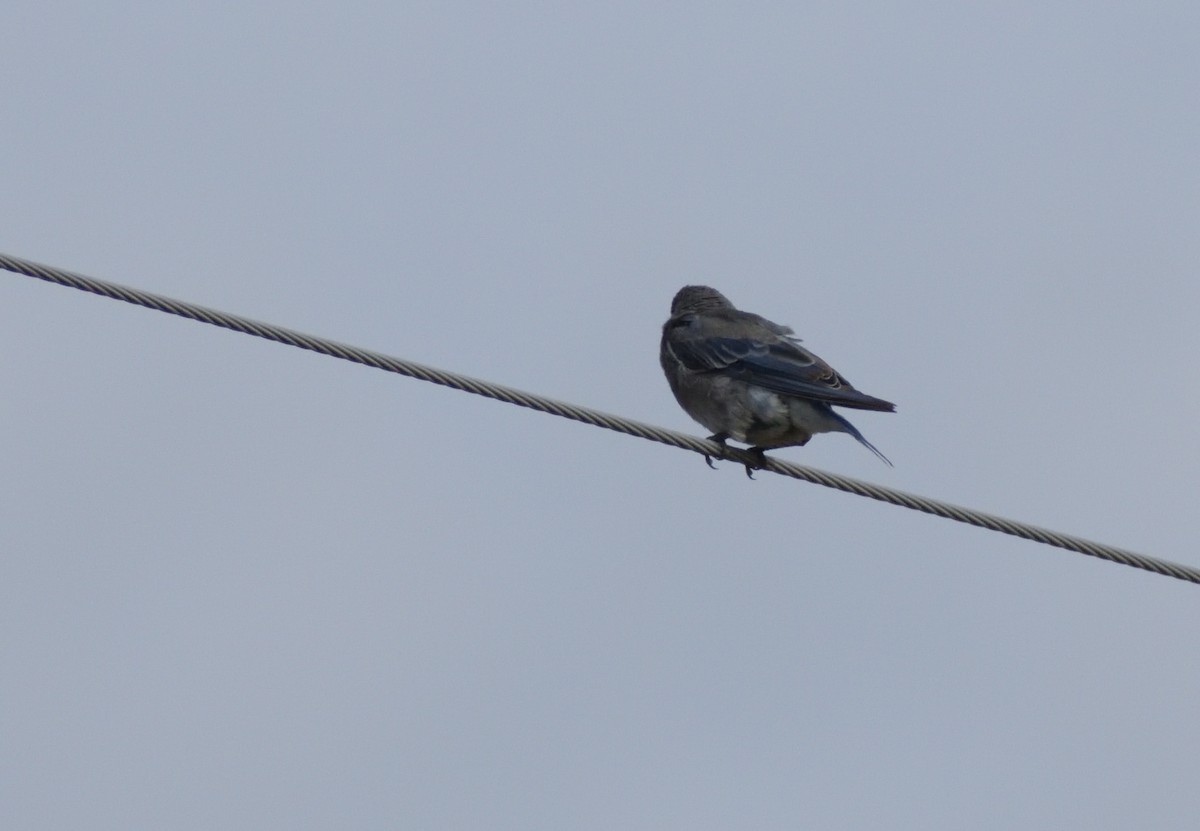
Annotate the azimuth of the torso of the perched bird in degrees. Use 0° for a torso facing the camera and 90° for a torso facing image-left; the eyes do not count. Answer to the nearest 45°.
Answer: approximately 90°
